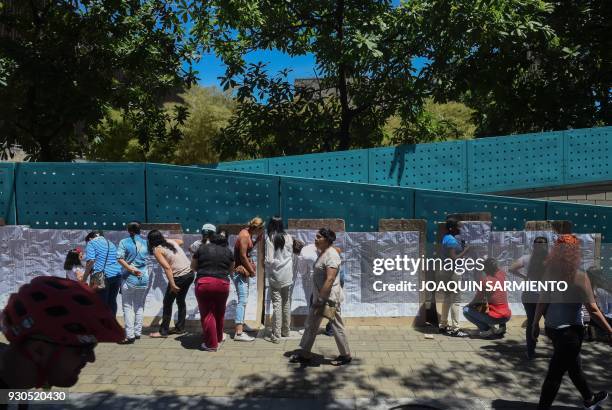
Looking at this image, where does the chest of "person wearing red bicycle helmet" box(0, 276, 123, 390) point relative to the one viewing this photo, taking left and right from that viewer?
facing to the right of the viewer

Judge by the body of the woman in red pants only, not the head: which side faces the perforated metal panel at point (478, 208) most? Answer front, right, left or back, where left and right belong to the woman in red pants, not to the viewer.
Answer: right

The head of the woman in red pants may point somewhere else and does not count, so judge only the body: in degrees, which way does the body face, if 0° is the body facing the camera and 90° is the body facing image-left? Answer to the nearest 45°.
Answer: approximately 180°

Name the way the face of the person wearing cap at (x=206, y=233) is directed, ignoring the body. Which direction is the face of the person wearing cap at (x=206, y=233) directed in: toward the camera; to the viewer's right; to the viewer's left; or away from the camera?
away from the camera

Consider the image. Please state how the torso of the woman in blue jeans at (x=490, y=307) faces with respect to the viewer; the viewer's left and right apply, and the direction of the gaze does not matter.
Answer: facing away from the viewer and to the left of the viewer

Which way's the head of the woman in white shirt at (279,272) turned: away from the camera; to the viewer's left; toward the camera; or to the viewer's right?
away from the camera

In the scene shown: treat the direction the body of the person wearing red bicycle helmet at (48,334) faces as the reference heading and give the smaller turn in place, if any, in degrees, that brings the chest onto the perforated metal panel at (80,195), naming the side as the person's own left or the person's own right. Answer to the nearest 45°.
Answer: approximately 90° to the person's own left

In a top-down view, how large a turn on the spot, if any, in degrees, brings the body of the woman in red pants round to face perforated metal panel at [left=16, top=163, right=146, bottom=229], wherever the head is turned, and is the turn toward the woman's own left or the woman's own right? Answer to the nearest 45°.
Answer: approximately 45° to the woman's own left

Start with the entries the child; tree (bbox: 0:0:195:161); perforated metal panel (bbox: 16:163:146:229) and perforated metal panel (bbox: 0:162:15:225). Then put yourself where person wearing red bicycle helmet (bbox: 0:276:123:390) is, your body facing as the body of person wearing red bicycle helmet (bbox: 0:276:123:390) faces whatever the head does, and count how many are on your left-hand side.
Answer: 4

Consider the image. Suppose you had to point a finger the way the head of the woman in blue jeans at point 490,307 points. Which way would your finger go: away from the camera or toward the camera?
away from the camera

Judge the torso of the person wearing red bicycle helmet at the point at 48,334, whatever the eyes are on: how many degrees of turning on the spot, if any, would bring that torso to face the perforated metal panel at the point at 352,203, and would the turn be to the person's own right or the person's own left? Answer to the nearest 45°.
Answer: approximately 45° to the person's own left

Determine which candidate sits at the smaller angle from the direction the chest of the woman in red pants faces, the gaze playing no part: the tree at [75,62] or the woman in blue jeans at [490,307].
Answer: the tree

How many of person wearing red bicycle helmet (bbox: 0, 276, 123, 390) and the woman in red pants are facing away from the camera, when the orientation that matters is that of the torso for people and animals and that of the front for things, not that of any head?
1

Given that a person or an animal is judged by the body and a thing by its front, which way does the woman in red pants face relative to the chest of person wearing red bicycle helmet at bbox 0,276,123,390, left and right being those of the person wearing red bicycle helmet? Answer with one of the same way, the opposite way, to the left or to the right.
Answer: to the left
